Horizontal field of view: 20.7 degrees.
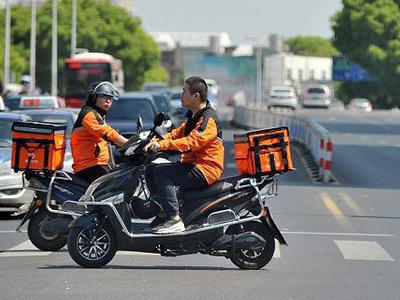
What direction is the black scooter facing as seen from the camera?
to the viewer's left

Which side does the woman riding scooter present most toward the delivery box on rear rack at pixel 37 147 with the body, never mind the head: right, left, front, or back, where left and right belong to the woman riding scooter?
back

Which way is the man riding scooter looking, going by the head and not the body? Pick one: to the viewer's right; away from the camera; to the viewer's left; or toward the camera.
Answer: to the viewer's left

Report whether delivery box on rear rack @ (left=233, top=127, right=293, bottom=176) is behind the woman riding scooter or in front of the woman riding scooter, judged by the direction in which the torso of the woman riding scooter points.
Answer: in front

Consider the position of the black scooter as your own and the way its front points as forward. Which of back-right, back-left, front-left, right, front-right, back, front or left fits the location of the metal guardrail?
right

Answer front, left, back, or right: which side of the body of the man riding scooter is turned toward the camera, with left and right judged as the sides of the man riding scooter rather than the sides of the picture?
left

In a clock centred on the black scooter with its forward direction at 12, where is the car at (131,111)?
The car is roughly at 3 o'clock from the black scooter.

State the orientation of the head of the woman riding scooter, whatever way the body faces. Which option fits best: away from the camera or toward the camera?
toward the camera
